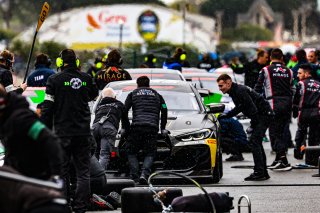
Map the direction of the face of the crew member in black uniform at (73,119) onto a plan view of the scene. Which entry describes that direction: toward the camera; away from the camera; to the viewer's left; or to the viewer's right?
away from the camera

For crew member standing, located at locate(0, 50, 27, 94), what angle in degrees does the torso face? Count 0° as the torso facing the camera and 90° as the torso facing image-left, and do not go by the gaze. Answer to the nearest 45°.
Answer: approximately 270°

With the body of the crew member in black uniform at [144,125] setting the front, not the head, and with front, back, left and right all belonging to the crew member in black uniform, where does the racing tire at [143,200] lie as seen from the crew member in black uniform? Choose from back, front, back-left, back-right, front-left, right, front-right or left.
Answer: back

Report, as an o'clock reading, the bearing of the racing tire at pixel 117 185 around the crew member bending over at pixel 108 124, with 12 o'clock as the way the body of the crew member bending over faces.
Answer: The racing tire is roughly at 6 o'clock from the crew member bending over.

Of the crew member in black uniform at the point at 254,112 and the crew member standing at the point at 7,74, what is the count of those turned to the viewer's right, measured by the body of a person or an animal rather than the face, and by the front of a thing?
1

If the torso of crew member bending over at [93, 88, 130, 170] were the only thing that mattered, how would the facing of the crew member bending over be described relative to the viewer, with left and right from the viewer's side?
facing away from the viewer

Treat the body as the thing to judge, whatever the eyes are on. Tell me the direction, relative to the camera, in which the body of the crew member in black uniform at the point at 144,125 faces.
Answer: away from the camera

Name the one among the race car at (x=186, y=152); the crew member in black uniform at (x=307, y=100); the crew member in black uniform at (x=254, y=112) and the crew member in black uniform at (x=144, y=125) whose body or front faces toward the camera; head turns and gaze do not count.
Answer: the race car

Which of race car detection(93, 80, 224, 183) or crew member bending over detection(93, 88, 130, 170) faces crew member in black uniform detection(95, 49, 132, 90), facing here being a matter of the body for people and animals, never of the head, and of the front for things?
the crew member bending over

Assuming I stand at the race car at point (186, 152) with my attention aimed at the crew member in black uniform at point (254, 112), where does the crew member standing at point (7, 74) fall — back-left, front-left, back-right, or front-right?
back-right

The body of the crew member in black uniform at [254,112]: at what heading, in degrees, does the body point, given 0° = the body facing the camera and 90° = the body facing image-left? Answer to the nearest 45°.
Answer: approximately 90°
